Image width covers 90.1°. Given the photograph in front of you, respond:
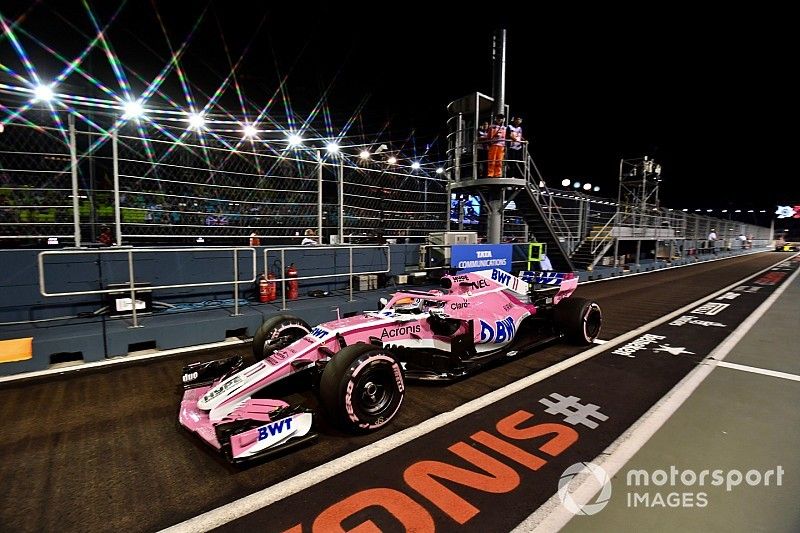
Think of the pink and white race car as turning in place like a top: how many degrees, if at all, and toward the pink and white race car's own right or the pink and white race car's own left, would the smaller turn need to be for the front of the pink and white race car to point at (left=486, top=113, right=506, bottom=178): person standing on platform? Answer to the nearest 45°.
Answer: approximately 180°

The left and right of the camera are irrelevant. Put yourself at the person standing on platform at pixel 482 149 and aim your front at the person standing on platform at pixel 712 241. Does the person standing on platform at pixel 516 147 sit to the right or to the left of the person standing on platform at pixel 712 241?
right

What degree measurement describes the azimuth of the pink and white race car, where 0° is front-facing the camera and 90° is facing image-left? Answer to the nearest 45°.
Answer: approximately 45°

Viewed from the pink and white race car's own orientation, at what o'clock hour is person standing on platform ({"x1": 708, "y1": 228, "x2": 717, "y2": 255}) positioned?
The person standing on platform is roughly at 6 o'clock from the pink and white race car.

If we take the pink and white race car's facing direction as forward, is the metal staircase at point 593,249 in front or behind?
behind

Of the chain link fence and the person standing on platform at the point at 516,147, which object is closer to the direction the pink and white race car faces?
the chain link fence

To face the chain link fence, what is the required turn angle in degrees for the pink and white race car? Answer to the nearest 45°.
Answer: approximately 90° to its right

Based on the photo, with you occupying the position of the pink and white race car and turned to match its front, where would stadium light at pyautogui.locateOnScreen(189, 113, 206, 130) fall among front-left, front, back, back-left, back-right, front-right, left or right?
right

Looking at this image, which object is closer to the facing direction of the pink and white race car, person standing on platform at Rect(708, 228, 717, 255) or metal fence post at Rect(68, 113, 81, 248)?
the metal fence post

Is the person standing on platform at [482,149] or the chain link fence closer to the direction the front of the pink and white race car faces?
the chain link fence

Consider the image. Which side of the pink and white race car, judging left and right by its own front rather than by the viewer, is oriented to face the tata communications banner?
back

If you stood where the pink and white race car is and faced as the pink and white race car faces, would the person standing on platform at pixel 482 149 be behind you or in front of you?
behind

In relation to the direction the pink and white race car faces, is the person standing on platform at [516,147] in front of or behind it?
behind
